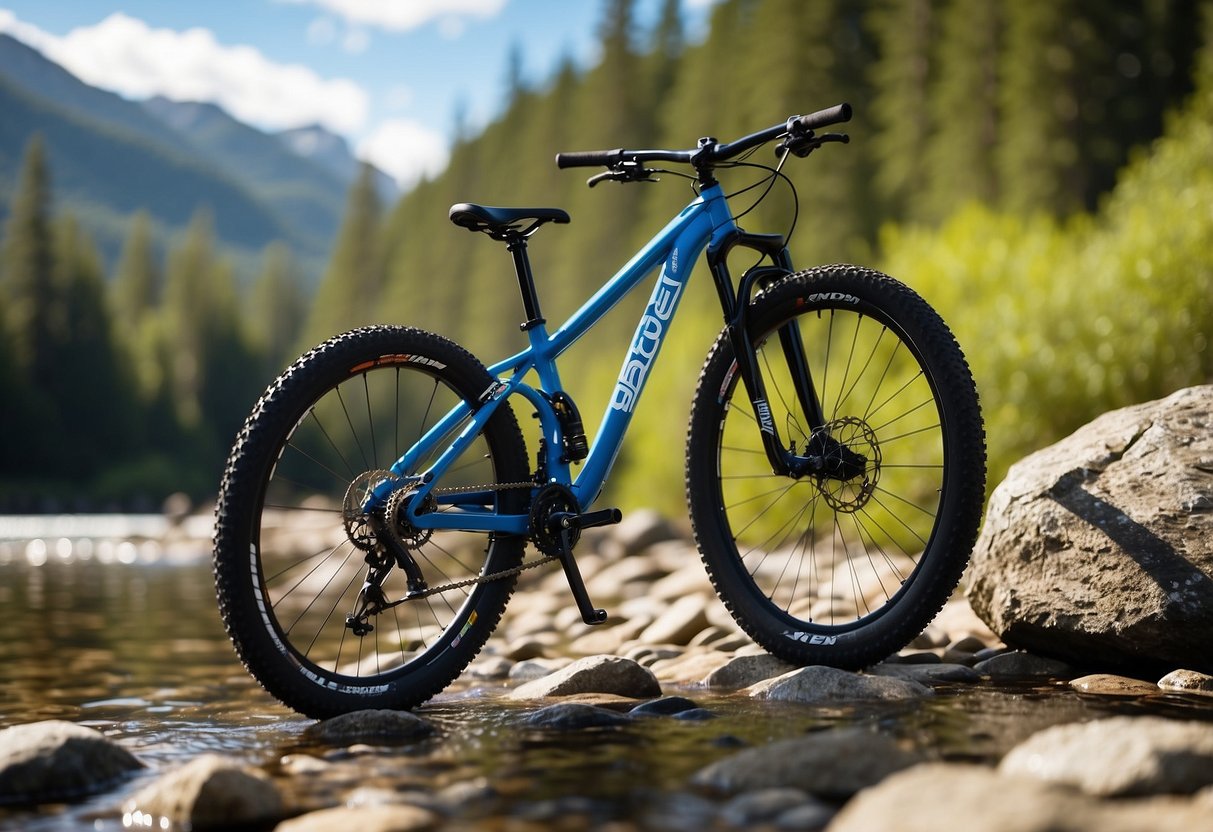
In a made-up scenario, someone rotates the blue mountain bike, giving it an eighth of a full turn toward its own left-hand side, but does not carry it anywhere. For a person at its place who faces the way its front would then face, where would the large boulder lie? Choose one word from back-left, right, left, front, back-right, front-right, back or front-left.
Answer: right

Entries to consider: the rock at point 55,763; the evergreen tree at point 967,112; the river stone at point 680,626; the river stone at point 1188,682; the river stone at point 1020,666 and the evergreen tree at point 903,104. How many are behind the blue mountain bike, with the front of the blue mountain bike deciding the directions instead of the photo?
1

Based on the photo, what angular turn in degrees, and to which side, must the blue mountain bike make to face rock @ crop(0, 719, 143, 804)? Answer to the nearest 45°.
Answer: approximately 180°

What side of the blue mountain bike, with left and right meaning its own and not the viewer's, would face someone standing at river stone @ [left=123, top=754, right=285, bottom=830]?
back

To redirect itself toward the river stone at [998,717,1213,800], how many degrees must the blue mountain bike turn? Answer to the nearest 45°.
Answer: approximately 90° to its right

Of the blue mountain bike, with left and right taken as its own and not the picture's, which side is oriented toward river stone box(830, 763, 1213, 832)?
right

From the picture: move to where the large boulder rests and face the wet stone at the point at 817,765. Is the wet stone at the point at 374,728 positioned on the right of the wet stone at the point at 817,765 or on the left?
right

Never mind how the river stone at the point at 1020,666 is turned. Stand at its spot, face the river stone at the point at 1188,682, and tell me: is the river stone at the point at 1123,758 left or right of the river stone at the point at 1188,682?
right

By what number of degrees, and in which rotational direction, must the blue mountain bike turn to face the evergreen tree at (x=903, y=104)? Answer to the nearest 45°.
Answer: approximately 45° to its left

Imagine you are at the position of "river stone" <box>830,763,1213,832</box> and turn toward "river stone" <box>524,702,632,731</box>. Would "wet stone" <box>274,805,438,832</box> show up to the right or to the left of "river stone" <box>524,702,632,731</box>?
left

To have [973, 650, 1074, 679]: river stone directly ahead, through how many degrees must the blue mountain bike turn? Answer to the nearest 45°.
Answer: approximately 45° to its right

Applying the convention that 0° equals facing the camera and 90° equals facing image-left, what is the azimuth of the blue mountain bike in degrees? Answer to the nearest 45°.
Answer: approximately 225°
